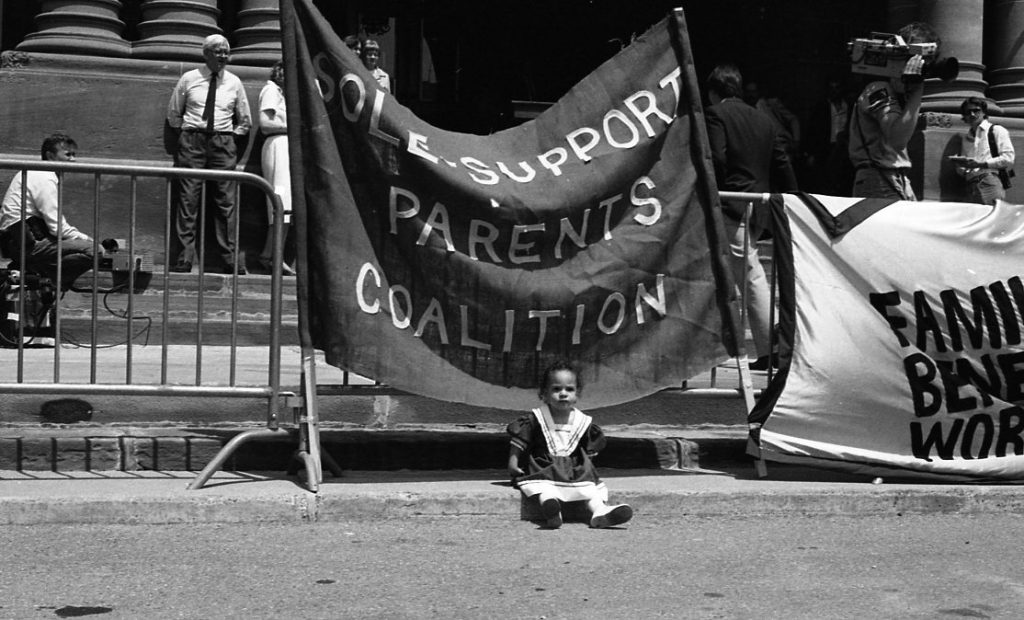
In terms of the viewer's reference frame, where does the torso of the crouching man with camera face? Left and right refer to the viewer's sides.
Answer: facing to the right of the viewer

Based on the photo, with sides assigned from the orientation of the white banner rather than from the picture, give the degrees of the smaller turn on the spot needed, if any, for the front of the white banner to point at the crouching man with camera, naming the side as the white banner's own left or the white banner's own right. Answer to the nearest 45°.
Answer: approximately 90° to the white banner's own right

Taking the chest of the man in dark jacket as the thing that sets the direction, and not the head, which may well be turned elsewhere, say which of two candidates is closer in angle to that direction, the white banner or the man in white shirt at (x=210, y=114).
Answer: the man in white shirt

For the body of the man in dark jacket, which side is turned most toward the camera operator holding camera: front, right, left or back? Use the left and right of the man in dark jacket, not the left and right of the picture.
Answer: right

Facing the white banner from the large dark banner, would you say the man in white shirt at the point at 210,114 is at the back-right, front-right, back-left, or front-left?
back-left

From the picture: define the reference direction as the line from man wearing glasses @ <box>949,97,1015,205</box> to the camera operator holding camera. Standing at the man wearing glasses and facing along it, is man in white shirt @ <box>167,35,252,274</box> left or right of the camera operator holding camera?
right

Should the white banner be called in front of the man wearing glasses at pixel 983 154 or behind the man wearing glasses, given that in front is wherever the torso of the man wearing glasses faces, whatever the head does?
in front
